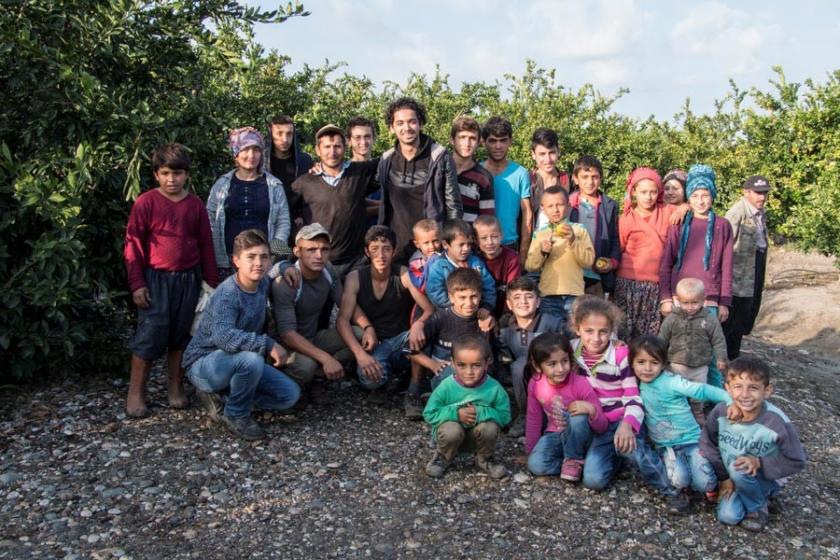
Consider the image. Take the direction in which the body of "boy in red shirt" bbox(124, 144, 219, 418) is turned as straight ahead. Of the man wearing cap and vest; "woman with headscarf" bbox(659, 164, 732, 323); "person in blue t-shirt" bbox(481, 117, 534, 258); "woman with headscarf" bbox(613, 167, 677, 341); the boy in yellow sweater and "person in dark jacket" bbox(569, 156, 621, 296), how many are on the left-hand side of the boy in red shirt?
6

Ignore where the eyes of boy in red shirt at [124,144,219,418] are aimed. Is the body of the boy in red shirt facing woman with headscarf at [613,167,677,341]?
no

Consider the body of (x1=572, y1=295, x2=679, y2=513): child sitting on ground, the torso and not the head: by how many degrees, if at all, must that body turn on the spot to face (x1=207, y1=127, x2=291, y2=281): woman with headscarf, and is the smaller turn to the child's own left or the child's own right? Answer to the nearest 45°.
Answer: approximately 90° to the child's own right

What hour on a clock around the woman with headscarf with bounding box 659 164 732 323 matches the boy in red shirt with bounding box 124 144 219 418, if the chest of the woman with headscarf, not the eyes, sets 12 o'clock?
The boy in red shirt is roughly at 2 o'clock from the woman with headscarf.

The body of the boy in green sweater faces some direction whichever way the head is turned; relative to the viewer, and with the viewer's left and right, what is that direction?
facing the viewer

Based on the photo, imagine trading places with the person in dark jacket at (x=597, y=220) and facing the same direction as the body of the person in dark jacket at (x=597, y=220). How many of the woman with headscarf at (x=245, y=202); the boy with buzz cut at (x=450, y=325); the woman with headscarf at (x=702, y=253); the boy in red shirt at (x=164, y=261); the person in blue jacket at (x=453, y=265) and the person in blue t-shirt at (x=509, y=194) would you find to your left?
1

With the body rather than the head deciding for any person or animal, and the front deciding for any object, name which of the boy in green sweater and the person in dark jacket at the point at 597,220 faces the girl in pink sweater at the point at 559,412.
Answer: the person in dark jacket

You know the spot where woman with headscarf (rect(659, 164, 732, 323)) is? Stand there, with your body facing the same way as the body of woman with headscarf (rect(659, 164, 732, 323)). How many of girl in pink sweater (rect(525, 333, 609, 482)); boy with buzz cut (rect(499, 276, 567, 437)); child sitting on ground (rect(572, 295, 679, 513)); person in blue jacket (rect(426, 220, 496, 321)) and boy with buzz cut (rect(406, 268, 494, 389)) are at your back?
0

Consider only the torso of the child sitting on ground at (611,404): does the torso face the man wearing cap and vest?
no

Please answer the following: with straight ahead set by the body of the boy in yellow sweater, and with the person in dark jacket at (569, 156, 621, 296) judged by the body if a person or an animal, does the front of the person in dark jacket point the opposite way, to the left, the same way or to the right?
the same way

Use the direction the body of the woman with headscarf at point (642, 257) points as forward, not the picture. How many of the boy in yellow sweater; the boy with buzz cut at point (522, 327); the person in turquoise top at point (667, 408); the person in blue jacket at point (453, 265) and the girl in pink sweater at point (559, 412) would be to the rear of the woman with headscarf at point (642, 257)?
0

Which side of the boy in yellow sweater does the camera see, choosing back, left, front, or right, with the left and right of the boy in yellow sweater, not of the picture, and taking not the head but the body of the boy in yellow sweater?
front

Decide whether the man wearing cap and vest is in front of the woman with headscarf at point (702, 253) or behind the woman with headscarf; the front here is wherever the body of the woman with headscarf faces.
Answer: behind

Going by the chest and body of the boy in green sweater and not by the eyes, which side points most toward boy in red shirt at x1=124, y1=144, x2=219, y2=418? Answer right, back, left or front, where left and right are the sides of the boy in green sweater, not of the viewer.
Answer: right

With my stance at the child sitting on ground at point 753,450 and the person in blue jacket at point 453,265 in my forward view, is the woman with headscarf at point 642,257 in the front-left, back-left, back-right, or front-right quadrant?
front-right

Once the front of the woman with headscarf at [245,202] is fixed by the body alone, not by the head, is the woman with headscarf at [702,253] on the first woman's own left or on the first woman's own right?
on the first woman's own left
